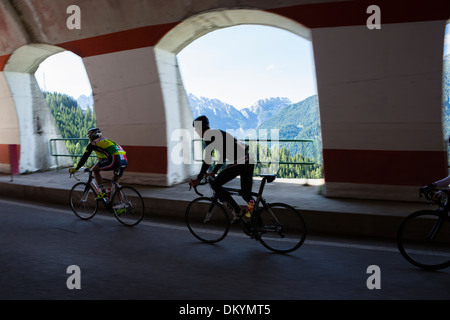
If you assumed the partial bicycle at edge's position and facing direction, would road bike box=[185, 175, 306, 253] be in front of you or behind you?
in front

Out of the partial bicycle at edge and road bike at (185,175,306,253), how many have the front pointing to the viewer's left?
2

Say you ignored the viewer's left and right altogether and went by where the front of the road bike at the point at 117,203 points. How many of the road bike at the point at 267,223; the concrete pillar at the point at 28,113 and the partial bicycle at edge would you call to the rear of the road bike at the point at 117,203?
2

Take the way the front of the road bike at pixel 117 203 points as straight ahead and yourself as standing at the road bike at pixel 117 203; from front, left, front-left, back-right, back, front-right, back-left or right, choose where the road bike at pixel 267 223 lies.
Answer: back

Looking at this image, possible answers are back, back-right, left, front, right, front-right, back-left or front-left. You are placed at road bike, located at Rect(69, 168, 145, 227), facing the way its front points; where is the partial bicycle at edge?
back

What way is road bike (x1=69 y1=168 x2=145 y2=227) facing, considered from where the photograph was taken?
facing away from the viewer and to the left of the viewer

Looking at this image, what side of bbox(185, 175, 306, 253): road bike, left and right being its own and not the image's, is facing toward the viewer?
left

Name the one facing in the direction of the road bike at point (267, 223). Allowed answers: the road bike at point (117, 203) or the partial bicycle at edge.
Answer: the partial bicycle at edge

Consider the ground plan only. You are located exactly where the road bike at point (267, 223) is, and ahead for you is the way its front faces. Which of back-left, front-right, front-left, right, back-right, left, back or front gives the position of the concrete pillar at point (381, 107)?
back-right

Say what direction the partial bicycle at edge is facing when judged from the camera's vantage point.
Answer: facing to the left of the viewer
